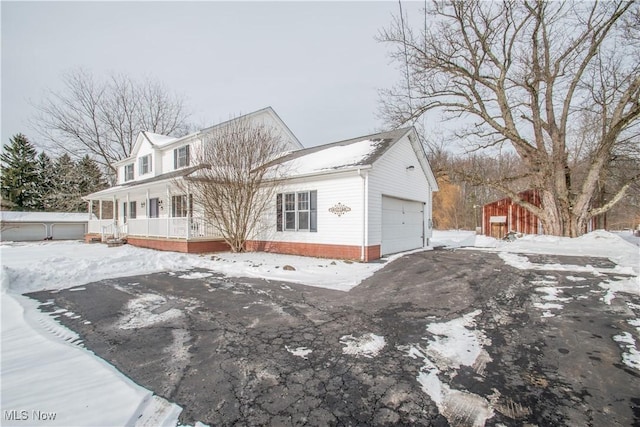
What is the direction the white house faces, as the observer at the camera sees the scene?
facing the viewer and to the left of the viewer

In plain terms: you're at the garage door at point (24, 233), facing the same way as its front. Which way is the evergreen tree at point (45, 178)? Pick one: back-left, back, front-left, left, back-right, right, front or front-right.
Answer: back

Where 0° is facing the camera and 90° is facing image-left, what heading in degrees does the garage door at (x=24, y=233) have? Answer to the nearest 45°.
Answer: approximately 0°

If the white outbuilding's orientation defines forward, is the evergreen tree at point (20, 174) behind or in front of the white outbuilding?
behind

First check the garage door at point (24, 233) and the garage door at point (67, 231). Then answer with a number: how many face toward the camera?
2

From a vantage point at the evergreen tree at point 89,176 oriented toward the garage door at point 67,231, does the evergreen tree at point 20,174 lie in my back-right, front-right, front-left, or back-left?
front-right

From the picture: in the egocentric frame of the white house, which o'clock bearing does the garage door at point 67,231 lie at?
The garage door is roughly at 3 o'clock from the white house.

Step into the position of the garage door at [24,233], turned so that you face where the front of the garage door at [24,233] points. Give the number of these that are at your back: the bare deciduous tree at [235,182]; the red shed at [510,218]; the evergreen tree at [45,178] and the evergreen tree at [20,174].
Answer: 2

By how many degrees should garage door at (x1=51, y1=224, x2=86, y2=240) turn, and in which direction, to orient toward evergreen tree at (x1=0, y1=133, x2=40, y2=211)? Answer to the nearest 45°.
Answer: approximately 135° to its right

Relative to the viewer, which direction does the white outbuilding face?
toward the camera

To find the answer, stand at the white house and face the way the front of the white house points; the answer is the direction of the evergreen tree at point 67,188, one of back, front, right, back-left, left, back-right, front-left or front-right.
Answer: right

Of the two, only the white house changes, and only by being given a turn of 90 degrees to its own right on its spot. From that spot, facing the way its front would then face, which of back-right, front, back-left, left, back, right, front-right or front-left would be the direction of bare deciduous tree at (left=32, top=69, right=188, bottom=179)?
front

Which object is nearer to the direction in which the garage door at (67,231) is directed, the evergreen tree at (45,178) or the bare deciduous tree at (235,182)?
the bare deciduous tree
